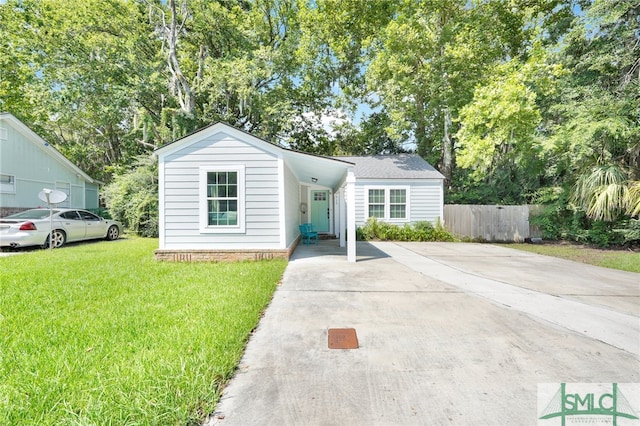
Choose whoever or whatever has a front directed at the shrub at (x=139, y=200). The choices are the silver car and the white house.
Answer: the silver car

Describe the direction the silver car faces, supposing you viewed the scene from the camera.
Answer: facing away from the viewer and to the right of the viewer

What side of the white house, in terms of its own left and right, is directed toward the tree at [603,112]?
left

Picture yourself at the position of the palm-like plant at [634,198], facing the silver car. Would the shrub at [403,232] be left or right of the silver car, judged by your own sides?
right

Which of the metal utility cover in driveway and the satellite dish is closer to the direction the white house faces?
the metal utility cover in driveway

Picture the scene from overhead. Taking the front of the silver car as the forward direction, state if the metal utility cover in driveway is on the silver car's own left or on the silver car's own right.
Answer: on the silver car's own right

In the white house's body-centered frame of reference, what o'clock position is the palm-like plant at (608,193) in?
The palm-like plant is roughly at 9 o'clock from the white house.

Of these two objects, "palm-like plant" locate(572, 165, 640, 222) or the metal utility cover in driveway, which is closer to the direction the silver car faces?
the palm-like plant

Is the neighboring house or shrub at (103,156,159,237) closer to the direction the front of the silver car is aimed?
the shrub

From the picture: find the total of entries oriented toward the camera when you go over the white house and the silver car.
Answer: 1

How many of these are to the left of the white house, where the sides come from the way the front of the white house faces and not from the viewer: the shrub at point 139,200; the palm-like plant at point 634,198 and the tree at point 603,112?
2
